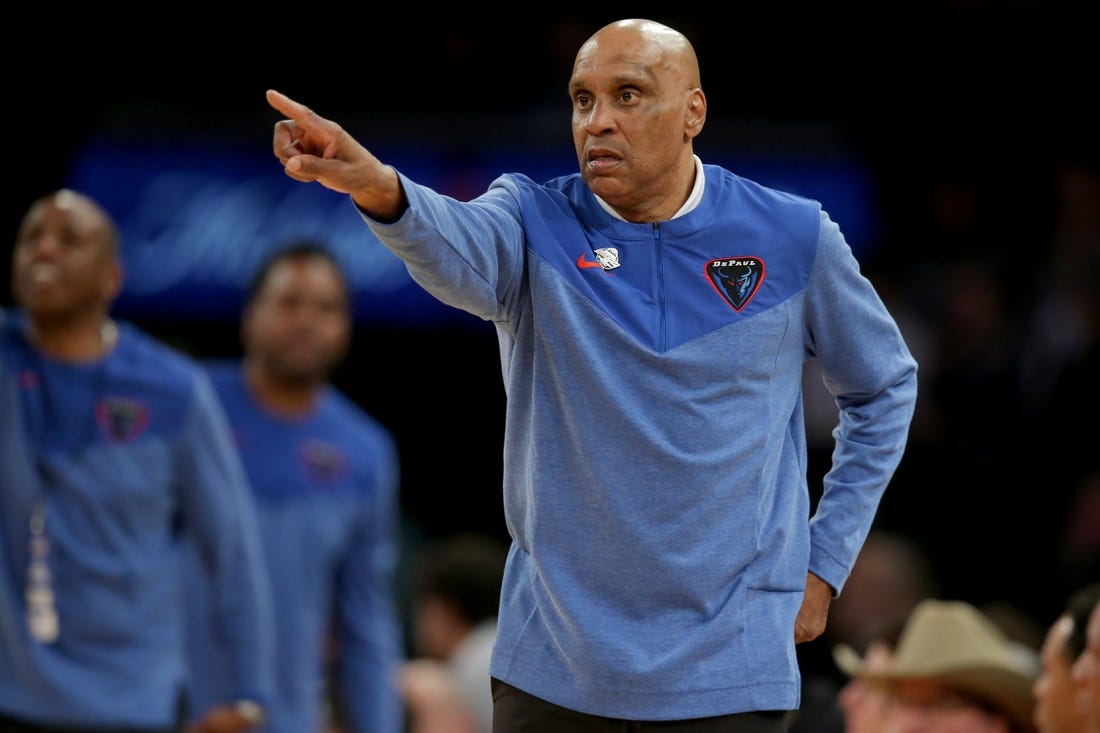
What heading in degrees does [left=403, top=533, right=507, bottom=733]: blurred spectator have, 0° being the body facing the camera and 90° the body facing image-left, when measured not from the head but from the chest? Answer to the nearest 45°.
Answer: approximately 45°

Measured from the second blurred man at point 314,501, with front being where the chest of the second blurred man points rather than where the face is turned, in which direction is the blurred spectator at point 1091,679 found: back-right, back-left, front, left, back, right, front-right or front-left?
front-left

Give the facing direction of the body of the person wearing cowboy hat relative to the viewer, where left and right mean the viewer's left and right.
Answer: facing the viewer and to the left of the viewer

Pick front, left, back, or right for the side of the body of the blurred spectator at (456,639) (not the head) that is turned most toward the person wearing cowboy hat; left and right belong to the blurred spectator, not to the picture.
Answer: left

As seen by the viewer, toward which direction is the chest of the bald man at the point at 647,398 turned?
toward the camera

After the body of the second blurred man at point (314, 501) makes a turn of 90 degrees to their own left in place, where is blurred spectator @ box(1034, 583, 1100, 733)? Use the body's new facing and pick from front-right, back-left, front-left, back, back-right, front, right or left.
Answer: front-right

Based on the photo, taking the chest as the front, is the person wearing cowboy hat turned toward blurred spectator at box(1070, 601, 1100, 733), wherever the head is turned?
no

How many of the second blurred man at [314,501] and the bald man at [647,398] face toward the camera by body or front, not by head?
2

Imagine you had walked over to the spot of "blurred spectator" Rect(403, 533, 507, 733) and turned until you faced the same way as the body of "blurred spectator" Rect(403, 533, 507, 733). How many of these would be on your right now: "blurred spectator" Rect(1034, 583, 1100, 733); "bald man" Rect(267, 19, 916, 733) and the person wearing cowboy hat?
0

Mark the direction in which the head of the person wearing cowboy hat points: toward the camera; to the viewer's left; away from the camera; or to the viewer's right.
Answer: toward the camera

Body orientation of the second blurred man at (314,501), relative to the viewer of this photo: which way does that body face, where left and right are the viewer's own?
facing the viewer

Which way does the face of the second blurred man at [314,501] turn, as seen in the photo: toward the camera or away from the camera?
toward the camera

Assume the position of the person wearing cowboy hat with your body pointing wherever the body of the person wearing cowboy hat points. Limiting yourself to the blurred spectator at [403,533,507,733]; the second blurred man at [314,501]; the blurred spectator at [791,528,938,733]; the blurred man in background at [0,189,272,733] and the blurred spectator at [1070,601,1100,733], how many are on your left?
1

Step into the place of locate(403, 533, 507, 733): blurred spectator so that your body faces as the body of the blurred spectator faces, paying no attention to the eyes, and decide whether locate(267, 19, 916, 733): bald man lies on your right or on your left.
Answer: on your left

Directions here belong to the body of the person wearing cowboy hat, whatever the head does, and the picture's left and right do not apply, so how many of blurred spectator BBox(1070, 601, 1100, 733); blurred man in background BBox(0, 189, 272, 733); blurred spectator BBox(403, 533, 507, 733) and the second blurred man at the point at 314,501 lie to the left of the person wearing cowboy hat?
1
